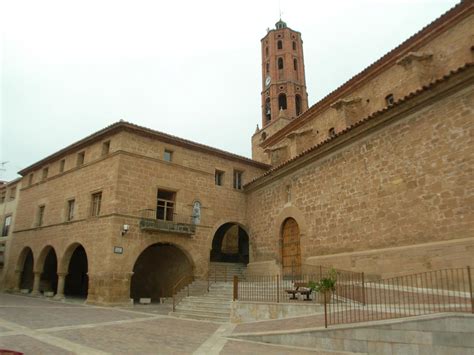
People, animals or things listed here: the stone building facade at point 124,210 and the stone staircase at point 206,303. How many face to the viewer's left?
0

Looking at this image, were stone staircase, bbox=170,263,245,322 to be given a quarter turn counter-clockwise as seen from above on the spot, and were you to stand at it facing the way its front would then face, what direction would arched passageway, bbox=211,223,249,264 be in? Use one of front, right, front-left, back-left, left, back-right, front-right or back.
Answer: left

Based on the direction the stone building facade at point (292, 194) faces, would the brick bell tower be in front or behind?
behind

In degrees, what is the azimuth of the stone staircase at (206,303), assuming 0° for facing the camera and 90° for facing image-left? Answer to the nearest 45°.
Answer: approximately 0°

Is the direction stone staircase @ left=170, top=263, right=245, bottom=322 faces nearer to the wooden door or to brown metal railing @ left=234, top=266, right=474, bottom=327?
the brown metal railing

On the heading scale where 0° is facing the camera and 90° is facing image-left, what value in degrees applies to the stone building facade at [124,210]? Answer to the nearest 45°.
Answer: approximately 315°

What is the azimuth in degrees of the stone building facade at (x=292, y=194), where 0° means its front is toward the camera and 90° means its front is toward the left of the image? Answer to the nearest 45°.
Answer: approximately 45°
